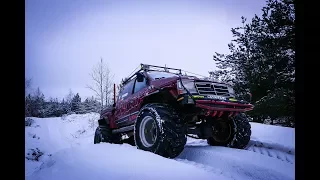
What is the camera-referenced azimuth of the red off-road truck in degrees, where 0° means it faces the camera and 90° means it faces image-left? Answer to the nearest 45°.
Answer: approximately 315°

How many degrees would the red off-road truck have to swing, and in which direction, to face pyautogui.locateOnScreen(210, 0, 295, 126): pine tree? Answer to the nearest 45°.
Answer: approximately 45° to its left
